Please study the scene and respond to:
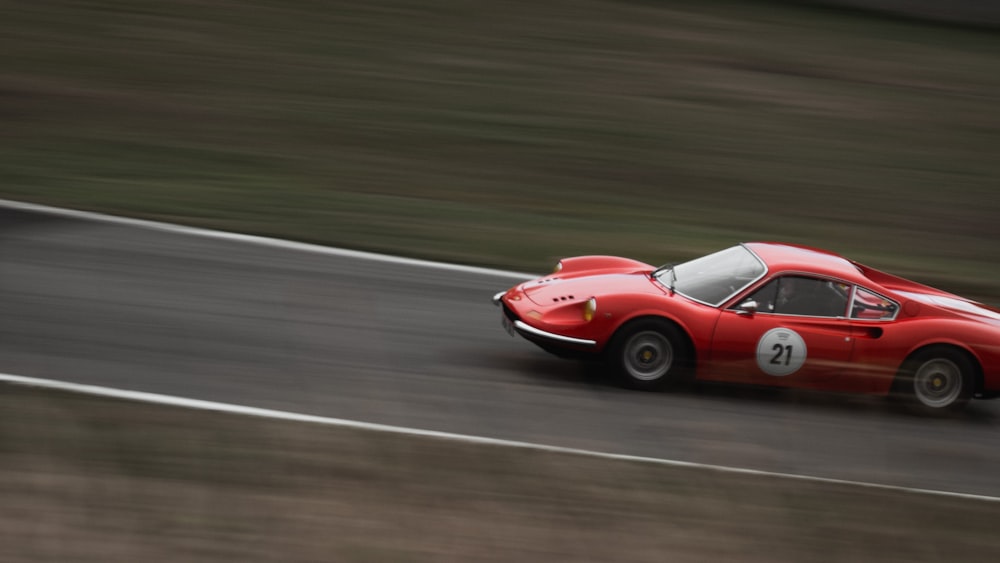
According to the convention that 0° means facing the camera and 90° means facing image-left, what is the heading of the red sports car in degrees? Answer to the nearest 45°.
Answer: approximately 90°
